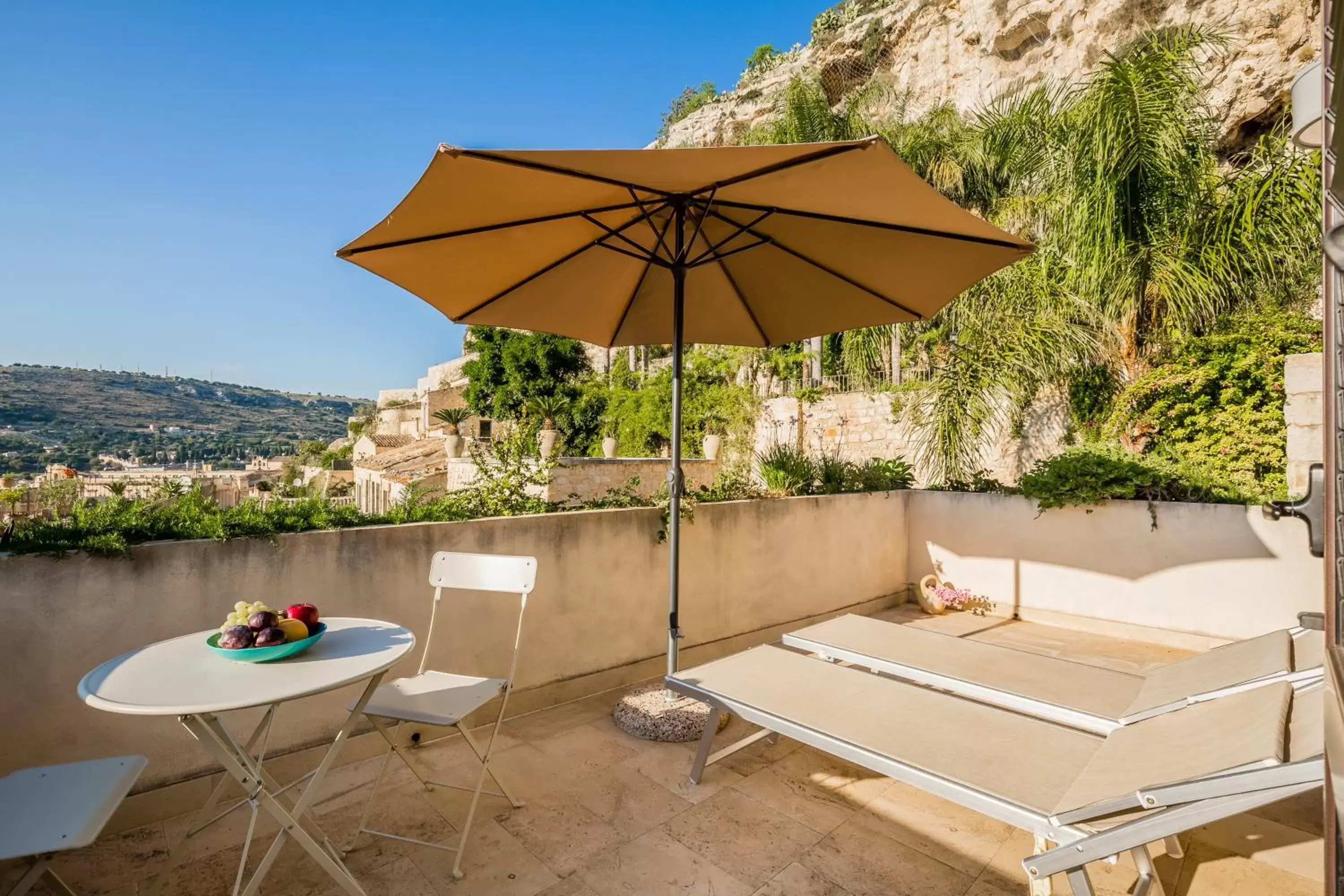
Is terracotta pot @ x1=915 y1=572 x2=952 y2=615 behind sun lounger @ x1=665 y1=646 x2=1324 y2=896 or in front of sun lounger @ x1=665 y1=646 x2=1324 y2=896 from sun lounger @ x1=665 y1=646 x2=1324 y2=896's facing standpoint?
in front

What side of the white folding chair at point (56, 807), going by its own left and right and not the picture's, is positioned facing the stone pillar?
front

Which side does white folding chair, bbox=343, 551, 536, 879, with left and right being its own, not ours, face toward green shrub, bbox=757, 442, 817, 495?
back

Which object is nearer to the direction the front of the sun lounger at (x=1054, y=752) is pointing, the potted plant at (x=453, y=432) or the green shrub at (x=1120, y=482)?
the potted plant

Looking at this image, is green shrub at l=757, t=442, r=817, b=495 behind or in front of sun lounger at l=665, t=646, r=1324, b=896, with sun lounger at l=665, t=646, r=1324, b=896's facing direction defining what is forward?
in front

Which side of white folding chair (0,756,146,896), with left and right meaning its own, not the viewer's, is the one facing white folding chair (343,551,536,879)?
front

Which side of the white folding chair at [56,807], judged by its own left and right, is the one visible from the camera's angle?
right

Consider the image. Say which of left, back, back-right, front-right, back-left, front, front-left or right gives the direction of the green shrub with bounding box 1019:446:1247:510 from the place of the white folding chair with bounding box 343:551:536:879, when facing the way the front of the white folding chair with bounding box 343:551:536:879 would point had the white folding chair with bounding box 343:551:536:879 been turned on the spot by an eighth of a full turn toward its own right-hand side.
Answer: back

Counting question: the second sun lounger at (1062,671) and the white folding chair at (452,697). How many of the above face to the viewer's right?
0

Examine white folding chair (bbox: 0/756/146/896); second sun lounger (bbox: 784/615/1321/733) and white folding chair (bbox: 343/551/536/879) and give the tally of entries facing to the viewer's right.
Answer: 1

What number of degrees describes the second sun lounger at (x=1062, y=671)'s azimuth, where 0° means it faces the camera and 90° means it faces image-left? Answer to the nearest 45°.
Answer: approximately 135°

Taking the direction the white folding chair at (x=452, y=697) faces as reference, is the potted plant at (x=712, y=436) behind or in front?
behind
